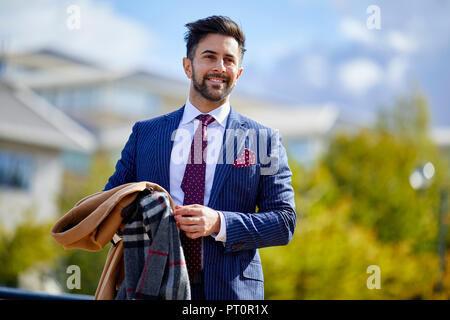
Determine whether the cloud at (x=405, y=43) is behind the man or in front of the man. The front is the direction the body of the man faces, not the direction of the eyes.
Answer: behind

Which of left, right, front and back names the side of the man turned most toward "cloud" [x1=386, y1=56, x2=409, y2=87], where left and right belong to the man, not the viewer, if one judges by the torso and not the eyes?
back

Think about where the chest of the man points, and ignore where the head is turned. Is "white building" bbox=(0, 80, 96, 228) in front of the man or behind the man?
behind

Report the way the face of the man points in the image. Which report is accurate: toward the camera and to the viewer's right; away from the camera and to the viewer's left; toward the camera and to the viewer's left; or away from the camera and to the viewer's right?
toward the camera and to the viewer's right

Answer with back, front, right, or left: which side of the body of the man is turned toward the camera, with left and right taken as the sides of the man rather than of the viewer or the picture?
front
